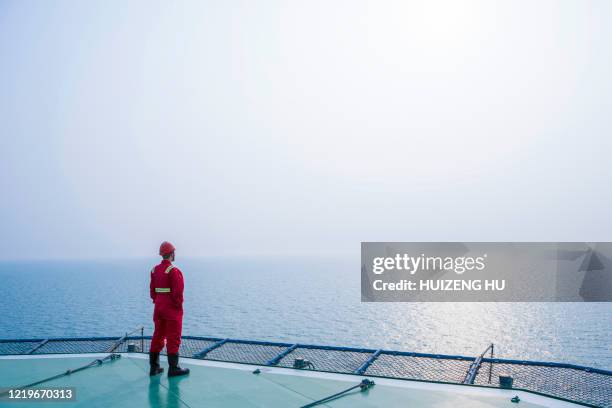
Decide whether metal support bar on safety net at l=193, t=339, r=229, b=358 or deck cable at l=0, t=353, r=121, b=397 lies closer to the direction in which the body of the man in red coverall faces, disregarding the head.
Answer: the metal support bar on safety net

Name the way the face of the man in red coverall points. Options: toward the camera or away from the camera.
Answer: away from the camera

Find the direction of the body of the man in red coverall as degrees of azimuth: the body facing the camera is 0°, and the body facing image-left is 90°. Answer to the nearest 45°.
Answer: approximately 225°
